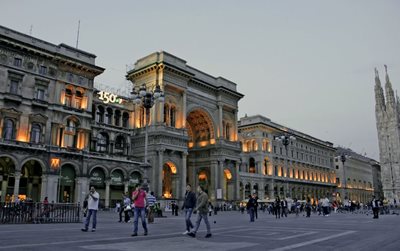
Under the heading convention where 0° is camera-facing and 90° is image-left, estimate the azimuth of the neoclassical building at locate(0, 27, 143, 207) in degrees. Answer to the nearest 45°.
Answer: approximately 315°
